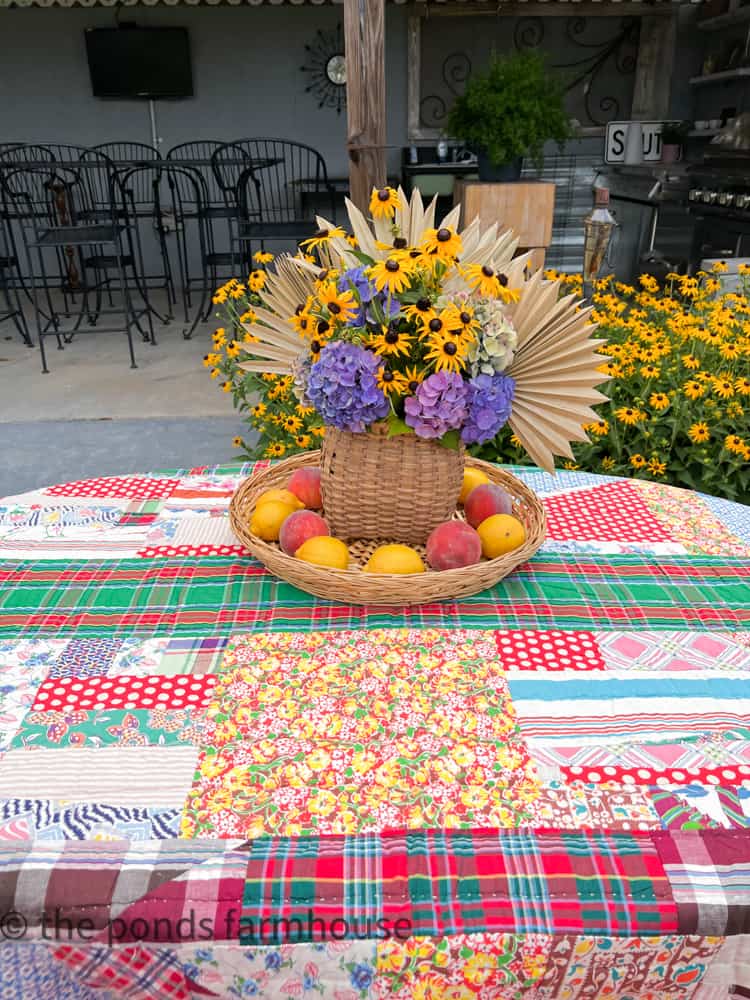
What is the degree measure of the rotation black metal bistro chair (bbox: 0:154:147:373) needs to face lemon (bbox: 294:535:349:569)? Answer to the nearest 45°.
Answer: approximately 180°

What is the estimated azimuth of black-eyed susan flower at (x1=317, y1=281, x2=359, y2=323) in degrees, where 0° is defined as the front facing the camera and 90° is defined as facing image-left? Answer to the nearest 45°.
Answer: approximately 45°

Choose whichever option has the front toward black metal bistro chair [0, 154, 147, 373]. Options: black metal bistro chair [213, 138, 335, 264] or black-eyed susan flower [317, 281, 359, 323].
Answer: black metal bistro chair [213, 138, 335, 264]

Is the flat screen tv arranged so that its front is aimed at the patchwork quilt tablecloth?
yes

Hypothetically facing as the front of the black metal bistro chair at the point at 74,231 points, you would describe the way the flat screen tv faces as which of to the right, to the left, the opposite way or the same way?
the opposite way

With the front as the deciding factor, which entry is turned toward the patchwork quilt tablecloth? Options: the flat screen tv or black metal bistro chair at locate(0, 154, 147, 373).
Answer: the flat screen tv

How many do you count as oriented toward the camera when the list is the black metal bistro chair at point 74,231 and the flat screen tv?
1

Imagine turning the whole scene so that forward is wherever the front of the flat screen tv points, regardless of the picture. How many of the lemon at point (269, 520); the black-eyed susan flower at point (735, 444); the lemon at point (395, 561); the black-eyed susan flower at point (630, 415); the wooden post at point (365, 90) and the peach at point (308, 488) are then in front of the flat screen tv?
6

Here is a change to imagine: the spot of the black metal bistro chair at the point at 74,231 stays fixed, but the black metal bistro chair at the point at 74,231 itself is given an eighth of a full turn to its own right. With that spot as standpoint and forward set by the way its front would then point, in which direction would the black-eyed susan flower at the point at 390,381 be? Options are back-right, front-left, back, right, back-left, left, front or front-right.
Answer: back-right

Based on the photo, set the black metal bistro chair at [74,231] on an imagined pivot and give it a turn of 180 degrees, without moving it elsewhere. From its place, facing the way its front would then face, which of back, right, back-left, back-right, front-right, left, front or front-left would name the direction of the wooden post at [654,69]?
left

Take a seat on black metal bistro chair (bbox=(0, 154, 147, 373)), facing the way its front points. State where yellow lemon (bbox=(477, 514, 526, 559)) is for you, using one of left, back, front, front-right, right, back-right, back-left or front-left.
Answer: front

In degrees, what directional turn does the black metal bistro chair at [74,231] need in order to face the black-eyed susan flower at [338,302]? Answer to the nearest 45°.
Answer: approximately 180°
